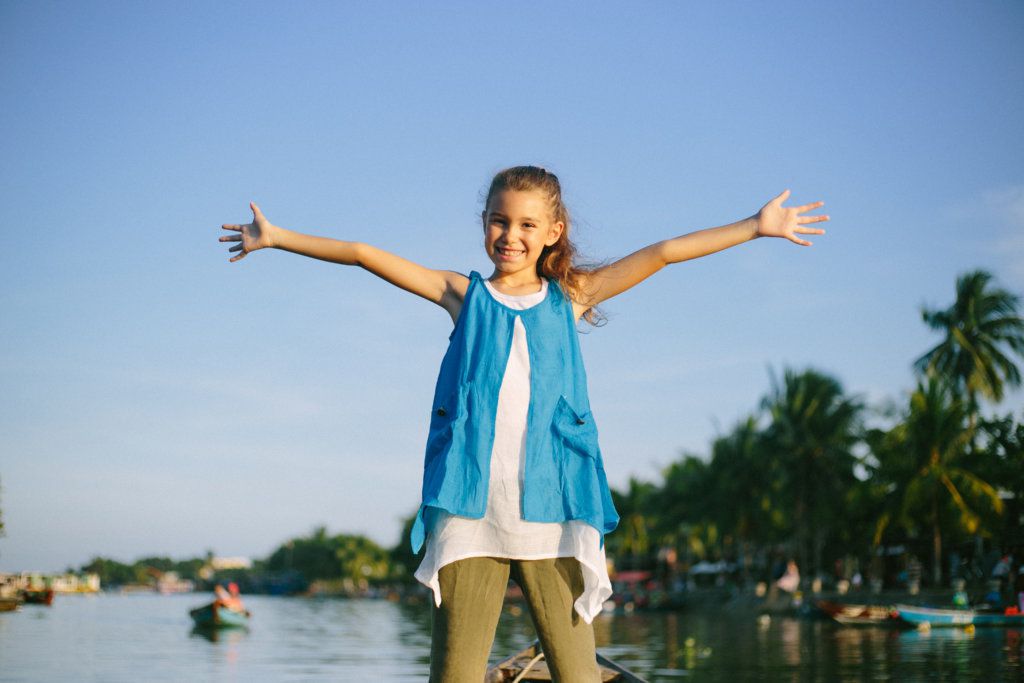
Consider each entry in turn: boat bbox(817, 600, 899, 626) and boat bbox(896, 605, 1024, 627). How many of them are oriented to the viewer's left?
2

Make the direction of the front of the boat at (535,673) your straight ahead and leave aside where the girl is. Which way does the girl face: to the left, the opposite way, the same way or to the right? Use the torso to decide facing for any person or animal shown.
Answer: the opposite way

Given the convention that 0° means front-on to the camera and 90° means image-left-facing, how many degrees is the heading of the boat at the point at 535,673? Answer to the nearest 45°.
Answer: approximately 180°

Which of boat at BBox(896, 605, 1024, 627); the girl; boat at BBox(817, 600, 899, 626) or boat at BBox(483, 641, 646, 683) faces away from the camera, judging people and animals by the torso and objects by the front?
boat at BBox(483, 641, 646, 683)

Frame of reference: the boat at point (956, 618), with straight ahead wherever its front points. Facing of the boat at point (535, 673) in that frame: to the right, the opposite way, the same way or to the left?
to the right

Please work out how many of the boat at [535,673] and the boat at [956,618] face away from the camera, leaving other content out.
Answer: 1

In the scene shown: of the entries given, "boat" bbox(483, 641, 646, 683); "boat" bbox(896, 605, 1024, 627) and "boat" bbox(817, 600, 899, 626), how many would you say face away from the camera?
1

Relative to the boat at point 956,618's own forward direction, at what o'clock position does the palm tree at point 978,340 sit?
The palm tree is roughly at 3 o'clock from the boat.

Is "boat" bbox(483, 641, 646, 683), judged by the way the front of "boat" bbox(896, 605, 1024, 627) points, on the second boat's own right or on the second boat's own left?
on the second boat's own left

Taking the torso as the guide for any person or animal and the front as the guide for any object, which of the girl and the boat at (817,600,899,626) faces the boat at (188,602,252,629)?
the boat at (817,600,899,626)

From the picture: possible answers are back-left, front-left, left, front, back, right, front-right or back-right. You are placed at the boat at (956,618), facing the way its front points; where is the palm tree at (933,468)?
right

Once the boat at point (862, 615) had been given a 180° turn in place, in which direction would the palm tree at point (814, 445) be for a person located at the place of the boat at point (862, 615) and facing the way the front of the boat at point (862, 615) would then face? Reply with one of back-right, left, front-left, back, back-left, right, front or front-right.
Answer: left

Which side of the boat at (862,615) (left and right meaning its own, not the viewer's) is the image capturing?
left
